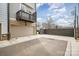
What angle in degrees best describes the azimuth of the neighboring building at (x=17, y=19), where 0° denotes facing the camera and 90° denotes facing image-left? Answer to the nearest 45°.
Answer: approximately 315°
